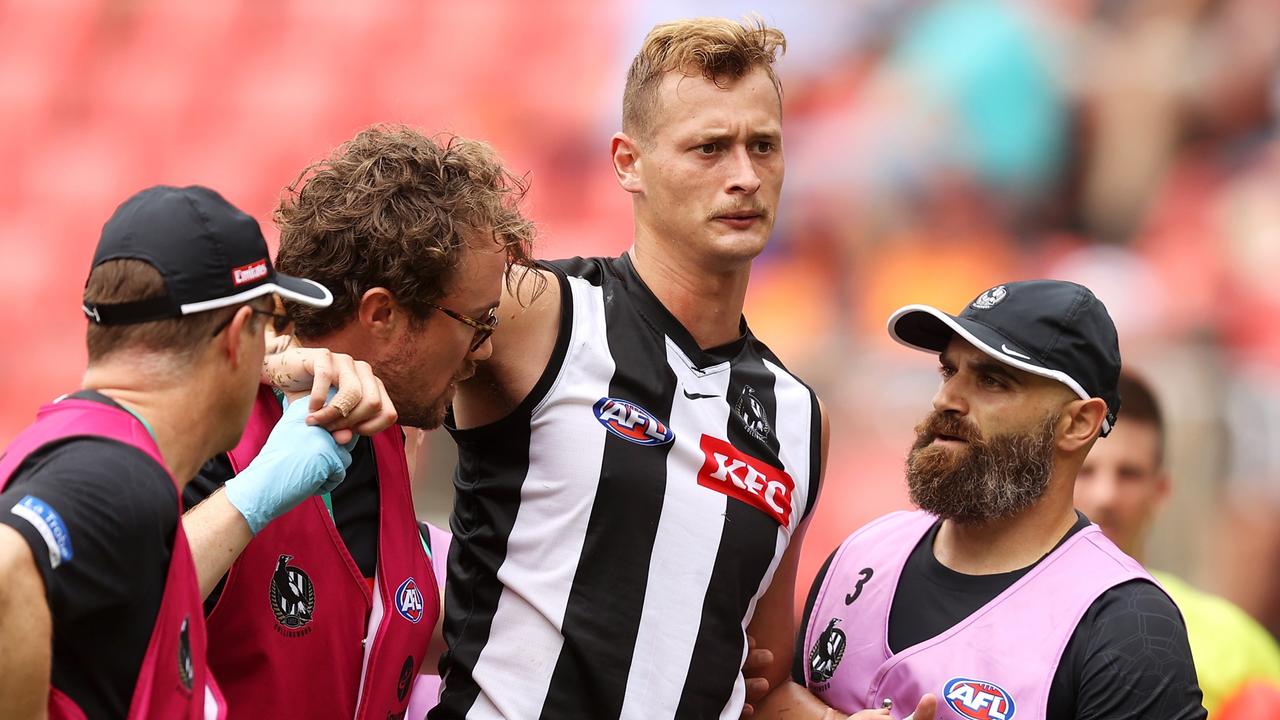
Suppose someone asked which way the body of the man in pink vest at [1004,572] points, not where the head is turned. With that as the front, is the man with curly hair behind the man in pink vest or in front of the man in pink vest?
in front

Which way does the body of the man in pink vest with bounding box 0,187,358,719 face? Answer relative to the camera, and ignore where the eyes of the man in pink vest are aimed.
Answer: to the viewer's right

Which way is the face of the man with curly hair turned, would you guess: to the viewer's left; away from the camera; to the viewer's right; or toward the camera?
to the viewer's right

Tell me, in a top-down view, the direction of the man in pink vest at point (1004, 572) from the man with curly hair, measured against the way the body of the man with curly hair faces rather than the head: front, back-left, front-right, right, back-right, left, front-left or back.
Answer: front-left

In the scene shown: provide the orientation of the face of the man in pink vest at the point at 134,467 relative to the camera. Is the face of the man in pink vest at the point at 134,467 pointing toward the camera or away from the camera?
away from the camera

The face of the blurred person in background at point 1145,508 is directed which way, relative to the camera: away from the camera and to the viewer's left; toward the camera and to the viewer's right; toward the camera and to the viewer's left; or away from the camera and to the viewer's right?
toward the camera and to the viewer's left

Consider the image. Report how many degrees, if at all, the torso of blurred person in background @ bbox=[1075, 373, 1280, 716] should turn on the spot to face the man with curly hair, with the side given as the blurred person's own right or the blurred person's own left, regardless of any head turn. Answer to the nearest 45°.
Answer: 0° — they already face them

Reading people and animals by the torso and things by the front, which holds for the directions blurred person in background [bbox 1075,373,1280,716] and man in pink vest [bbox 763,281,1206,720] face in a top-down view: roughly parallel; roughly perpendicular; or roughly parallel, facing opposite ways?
roughly parallel

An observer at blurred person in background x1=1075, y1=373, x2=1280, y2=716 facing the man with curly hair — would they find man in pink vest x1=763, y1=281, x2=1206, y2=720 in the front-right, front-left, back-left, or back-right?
front-left

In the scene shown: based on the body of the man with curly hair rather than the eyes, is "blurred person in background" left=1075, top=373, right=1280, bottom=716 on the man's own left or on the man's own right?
on the man's own left

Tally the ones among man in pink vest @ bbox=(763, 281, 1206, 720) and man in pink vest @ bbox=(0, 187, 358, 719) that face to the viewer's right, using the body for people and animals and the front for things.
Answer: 1

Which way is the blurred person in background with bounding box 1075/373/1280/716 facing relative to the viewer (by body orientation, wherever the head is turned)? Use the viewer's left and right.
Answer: facing the viewer and to the left of the viewer

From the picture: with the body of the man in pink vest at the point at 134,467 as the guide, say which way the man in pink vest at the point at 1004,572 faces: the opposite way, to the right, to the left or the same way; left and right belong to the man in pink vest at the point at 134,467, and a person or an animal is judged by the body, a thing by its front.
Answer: the opposite way
